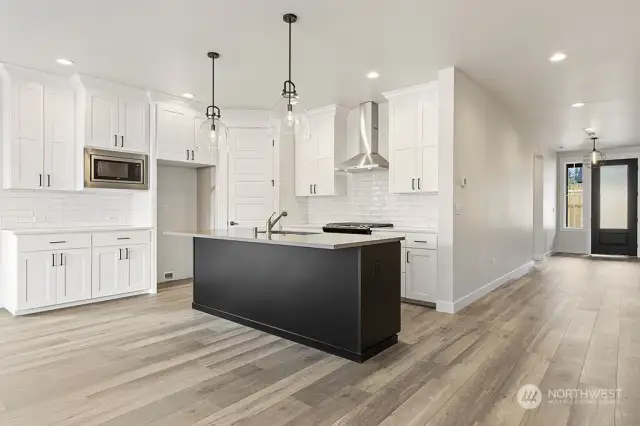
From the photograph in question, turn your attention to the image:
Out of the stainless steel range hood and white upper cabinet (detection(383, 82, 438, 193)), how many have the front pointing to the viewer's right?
0

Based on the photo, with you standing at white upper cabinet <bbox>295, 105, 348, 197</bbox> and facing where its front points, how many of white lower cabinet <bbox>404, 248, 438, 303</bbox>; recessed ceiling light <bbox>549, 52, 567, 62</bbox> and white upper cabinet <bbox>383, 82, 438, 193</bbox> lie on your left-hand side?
3

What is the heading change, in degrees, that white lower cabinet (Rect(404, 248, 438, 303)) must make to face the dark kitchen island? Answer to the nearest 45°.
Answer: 0° — it already faces it

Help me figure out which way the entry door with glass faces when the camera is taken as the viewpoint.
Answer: facing the viewer

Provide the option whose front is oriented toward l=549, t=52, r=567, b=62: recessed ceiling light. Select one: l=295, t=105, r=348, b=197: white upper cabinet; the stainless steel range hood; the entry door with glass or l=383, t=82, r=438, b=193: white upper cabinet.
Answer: the entry door with glass

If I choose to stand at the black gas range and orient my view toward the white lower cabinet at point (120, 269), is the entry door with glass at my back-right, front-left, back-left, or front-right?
back-right

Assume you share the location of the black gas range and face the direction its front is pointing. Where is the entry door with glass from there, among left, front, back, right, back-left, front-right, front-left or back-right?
back

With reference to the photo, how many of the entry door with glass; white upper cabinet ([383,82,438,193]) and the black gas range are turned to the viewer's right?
0

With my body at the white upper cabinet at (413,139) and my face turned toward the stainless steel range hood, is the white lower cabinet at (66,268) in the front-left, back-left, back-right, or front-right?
front-left

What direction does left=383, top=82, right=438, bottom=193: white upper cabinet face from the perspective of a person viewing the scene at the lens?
facing the viewer and to the left of the viewer

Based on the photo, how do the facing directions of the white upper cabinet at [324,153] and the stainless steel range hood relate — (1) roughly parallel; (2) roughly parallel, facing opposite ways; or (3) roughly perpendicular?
roughly parallel

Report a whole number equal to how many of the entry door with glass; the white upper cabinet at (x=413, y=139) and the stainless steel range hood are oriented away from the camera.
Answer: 0

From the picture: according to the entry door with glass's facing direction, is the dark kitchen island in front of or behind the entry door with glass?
in front

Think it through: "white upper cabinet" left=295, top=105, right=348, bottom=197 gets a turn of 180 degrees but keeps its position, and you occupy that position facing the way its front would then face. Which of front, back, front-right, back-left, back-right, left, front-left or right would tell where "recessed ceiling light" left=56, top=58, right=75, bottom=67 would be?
back

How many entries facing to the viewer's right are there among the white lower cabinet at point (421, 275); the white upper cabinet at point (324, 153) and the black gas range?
0

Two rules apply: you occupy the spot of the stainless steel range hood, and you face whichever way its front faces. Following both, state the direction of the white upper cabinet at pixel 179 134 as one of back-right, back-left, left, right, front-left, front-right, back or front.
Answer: front-right
